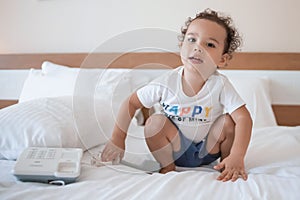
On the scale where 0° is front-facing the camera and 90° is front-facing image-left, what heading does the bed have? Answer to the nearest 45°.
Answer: approximately 0°
